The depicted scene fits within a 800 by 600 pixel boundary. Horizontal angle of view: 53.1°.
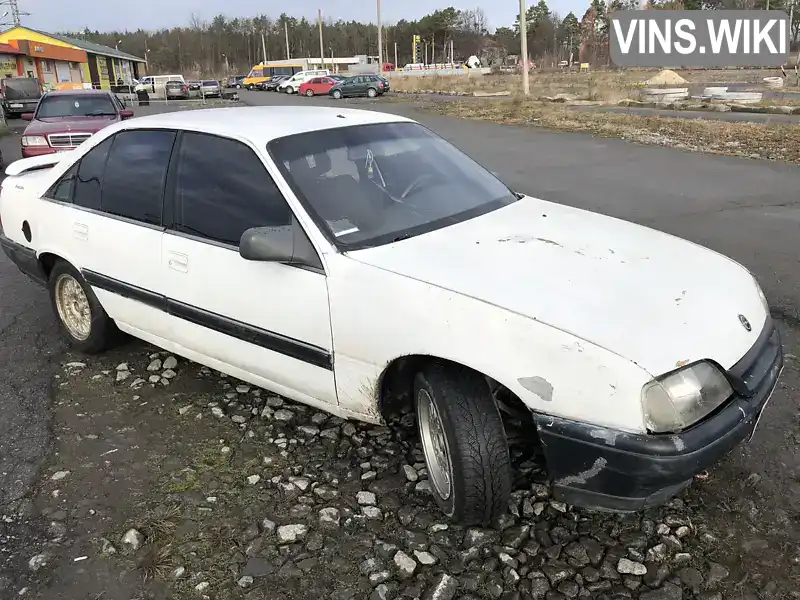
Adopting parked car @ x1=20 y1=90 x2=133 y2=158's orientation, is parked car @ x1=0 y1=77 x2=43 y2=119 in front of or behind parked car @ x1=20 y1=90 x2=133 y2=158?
behind

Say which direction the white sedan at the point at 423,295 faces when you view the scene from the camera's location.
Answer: facing the viewer and to the right of the viewer

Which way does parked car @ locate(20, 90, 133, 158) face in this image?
toward the camera

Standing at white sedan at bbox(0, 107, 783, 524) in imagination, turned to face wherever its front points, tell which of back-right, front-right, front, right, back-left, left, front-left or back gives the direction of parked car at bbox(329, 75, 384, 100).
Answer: back-left

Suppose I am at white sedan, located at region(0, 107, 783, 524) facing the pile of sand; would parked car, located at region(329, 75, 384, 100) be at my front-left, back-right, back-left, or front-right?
front-left

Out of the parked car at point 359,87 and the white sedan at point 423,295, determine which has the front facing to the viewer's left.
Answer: the parked car

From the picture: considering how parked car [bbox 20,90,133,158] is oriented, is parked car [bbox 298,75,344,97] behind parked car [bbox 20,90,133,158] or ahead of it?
behind

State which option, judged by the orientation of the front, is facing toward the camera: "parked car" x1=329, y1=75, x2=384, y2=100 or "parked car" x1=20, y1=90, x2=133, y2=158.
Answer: "parked car" x1=20, y1=90, x2=133, y2=158

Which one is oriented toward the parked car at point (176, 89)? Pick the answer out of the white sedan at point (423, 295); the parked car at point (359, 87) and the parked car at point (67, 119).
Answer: the parked car at point (359, 87)

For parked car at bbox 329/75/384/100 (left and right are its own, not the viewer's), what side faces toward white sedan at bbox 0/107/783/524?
left

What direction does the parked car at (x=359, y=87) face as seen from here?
to the viewer's left

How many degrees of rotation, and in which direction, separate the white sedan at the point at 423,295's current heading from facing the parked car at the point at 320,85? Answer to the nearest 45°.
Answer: approximately 135° to its left

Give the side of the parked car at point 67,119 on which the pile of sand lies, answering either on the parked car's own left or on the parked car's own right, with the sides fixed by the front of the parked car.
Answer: on the parked car's own left

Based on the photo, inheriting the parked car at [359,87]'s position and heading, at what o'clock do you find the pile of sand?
The pile of sand is roughly at 6 o'clock from the parked car.

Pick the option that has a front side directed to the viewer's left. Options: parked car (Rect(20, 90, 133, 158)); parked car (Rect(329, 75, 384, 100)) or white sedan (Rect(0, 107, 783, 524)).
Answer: parked car (Rect(329, 75, 384, 100))

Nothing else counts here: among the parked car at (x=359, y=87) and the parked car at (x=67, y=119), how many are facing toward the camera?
1

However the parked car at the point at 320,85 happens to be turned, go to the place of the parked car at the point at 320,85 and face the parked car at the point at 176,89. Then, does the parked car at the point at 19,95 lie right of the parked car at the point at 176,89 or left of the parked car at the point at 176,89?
left
